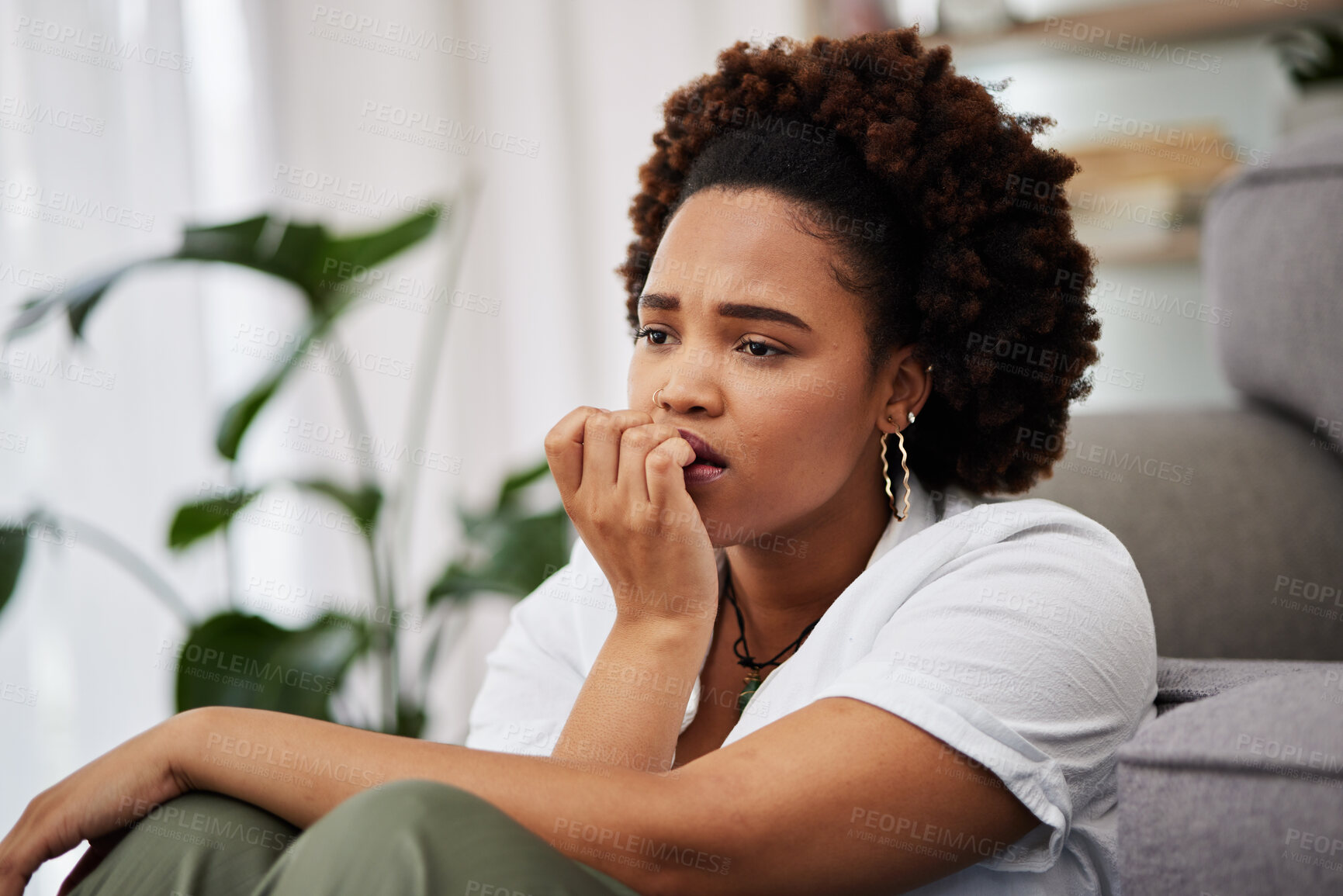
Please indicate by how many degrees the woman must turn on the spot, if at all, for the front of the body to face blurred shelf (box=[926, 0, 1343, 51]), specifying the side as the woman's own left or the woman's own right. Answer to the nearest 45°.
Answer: approximately 180°

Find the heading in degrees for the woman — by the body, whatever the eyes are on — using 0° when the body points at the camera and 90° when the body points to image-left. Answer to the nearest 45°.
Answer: approximately 45°

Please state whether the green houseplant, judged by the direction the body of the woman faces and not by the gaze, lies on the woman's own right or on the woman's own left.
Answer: on the woman's own right

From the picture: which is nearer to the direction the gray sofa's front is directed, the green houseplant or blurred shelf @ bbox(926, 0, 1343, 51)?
the green houseplant

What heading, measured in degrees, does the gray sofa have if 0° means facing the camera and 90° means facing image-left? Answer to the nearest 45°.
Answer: approximately 90°
